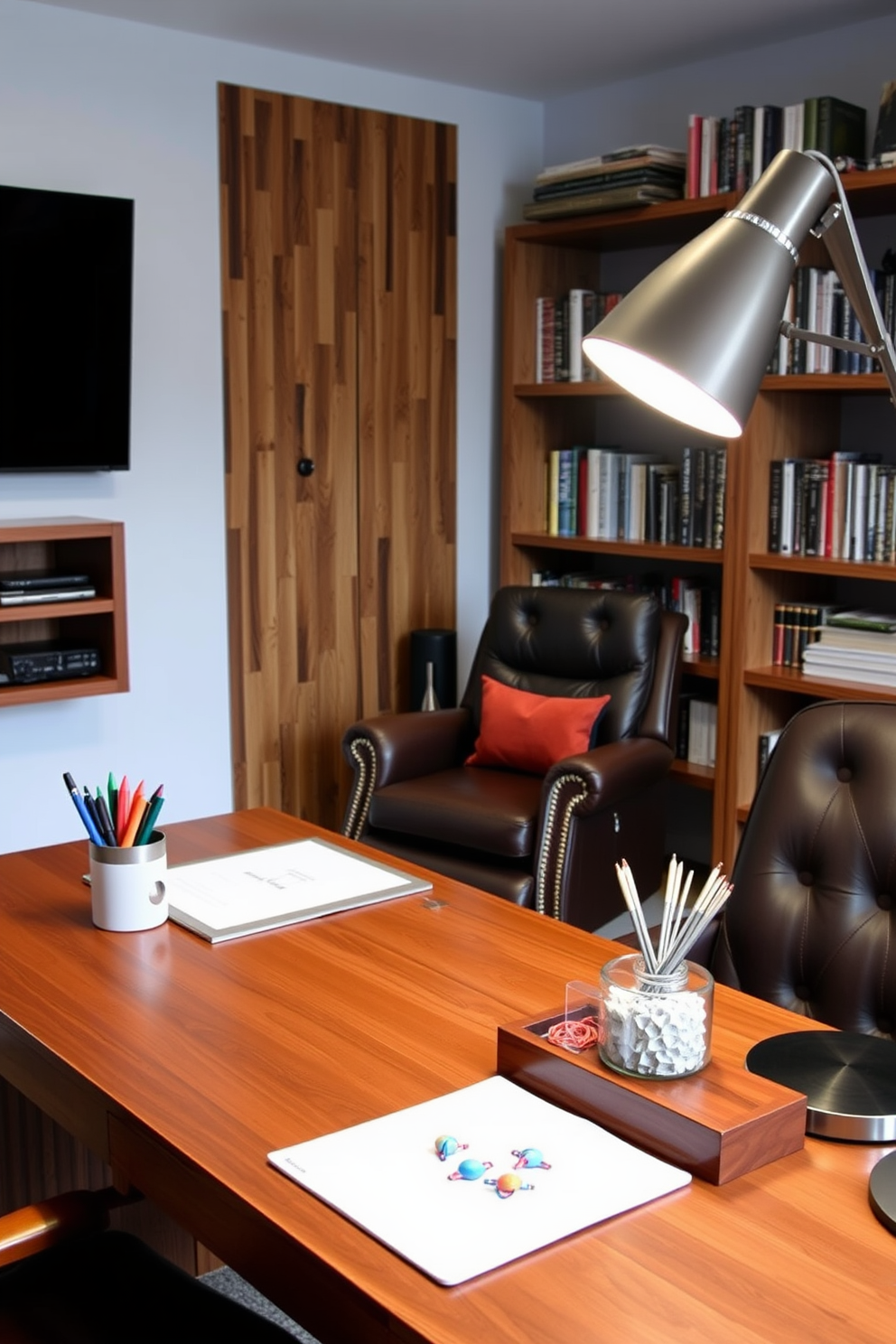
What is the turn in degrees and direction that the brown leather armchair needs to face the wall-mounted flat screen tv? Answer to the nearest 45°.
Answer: approximately 45° to its right

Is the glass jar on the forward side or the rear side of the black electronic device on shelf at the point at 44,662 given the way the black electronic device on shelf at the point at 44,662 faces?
on the forward side

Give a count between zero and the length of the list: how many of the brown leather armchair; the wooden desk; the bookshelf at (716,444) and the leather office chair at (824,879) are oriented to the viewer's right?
0

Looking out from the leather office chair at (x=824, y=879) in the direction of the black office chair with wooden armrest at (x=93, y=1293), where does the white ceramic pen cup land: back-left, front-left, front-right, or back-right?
front-right

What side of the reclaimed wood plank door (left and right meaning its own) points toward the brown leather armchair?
front

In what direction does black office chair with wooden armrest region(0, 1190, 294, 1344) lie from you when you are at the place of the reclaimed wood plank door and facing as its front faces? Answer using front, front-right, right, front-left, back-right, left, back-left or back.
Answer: front-right

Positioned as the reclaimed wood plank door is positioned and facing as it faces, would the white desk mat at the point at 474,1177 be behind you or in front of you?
in front

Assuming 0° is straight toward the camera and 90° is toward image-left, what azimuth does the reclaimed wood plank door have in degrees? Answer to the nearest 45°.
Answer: approximately 315°

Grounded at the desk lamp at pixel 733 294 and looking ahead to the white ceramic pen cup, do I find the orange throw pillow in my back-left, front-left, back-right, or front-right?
front-right

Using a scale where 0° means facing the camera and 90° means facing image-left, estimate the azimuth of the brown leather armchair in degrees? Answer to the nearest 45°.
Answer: approximately 45°

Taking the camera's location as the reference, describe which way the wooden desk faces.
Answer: facing the viewer and to the left of the viewer

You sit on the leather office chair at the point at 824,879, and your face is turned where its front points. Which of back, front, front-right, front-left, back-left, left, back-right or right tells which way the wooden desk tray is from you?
front-left

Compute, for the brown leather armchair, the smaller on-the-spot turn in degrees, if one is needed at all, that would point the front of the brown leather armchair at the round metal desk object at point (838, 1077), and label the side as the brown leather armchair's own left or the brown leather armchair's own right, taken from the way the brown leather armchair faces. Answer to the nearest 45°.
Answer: approximately 45° to the brown leather armchair's own left

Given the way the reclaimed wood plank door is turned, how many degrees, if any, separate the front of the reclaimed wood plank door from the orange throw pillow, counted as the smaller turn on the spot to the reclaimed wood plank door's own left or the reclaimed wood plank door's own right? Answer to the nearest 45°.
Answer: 0° — it already faces it
